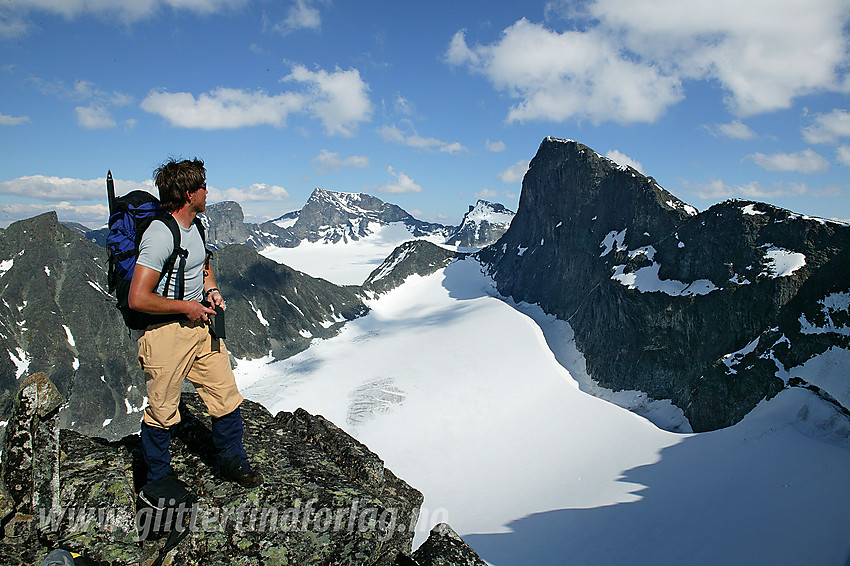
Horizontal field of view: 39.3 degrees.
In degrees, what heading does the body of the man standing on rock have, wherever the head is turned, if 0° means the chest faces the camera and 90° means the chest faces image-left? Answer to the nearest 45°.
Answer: approximately 315°
